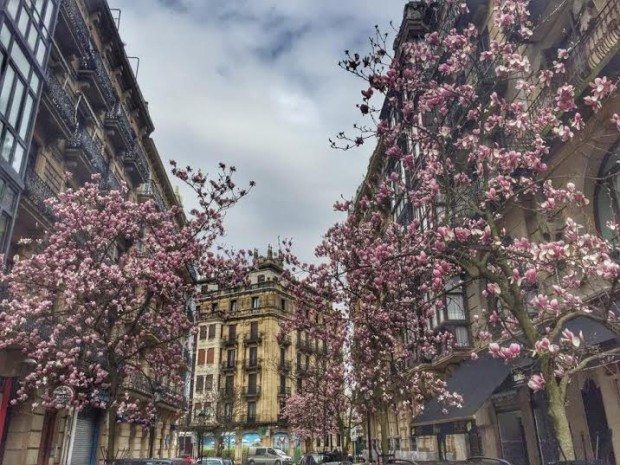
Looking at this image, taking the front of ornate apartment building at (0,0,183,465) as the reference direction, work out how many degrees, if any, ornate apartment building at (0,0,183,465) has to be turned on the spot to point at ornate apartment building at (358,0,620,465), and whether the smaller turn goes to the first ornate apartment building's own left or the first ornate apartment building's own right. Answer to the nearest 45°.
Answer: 0° — it already faces it

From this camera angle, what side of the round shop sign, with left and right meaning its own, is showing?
front

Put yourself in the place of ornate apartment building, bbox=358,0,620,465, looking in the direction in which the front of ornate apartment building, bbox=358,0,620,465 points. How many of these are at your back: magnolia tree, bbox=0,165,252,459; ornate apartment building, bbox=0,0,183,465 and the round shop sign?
0

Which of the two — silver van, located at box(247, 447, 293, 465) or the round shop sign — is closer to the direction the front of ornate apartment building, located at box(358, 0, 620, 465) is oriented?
the round shop sign

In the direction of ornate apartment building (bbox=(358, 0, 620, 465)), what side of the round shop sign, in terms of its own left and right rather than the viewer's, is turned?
left

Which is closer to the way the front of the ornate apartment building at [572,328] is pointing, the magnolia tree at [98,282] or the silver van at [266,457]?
the magnolia tree

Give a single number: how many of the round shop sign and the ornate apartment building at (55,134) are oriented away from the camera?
0

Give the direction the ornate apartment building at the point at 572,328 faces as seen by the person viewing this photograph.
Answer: facing the viewer and to the left of the viewer

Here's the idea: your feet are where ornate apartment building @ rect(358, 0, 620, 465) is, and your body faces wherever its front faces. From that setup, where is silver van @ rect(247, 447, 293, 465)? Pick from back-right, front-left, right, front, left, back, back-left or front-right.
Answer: right

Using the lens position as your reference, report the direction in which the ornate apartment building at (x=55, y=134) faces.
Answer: facing the viewer and to the right of the viewer

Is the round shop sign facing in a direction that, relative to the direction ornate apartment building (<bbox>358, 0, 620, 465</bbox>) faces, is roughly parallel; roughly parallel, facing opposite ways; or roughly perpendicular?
roughly perpendicular
